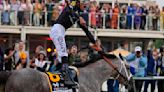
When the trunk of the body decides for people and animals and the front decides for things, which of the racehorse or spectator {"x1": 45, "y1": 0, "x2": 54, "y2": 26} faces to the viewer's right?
the racehorse

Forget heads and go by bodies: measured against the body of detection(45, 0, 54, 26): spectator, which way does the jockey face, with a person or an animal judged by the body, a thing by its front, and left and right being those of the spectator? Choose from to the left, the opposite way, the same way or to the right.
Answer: to the left

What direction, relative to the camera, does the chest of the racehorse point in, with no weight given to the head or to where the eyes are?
to the viewer's right

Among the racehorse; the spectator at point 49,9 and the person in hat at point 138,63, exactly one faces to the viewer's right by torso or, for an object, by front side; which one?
the racehorse

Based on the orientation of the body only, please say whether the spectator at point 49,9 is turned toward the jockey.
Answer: yes

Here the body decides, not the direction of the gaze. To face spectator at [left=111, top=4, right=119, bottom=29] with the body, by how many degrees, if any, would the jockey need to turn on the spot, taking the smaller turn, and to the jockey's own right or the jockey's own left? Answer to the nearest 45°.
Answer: approximately 90° to the jockey's own left

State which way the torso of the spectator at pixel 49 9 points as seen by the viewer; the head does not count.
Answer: toward the camera

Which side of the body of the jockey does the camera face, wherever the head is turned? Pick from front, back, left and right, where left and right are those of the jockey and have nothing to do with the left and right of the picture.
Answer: right

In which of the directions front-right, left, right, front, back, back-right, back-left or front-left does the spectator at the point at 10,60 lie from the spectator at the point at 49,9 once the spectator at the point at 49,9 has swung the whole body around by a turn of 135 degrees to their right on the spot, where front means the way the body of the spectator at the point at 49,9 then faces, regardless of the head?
back-left

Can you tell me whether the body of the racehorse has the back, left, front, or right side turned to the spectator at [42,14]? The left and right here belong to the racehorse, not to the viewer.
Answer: left
